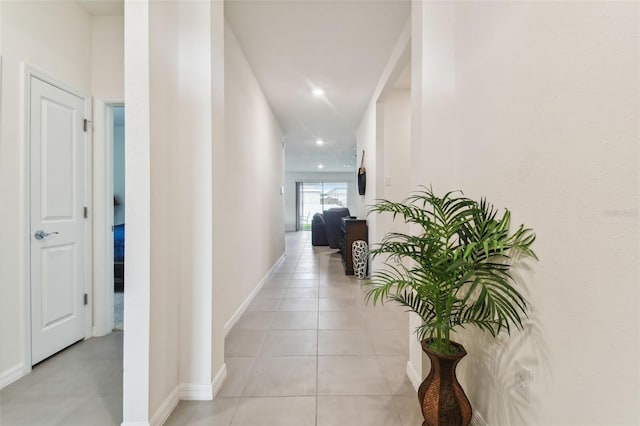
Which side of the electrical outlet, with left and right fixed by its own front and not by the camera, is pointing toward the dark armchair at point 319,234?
right

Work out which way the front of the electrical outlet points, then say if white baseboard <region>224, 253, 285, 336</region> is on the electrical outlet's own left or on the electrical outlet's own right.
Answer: on the electrical outlet's own right

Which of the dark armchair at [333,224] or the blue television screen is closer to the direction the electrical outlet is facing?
the blue television screen

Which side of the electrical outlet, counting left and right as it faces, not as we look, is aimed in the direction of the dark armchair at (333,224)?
right

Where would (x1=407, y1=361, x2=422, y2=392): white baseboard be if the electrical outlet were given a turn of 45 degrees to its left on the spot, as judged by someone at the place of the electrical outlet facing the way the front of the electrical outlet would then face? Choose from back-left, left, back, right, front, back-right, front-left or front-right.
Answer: back-right

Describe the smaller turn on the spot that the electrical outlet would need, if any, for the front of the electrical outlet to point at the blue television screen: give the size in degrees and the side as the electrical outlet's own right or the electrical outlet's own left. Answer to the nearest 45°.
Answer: approximately 45° to the electrical outlet's own right

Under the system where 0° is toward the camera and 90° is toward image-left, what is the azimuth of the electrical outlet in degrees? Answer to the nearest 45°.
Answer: approximately 45°
